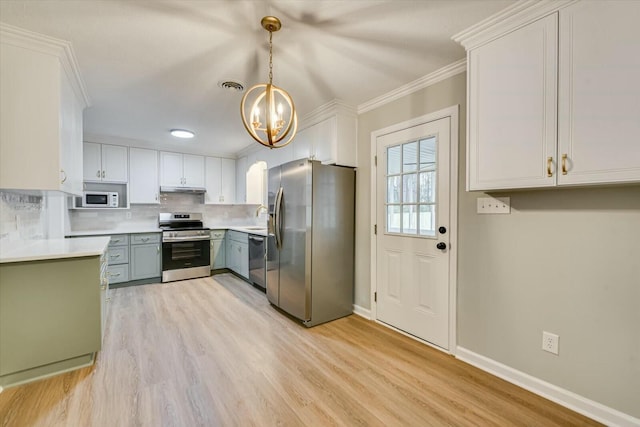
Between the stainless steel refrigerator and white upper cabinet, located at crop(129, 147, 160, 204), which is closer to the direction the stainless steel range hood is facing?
the stainless steel refrigerator

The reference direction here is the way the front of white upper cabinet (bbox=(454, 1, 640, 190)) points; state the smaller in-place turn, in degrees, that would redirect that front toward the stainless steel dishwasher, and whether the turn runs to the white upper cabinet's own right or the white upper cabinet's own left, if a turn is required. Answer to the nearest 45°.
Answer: approximately 45° to the white upper cabinet's own right

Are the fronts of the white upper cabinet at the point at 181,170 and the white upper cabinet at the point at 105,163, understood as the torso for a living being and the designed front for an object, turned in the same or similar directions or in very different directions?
same or similar directions

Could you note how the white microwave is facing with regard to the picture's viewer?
facing the viewer

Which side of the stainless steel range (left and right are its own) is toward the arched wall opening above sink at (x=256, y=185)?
left

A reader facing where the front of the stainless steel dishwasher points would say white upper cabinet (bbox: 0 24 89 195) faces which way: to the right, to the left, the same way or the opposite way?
the opposite way

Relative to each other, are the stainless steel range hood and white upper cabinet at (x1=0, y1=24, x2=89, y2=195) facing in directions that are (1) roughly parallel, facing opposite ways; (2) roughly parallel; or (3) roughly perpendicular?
roughly perpendicular

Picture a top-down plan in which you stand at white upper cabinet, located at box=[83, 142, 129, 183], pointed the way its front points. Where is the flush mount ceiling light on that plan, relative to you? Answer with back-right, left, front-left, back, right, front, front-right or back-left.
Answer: front-left

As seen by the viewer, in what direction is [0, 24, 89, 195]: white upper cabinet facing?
to the viewer's right

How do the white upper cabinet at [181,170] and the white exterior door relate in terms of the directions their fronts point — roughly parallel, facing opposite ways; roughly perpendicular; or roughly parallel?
roughly perpendicular

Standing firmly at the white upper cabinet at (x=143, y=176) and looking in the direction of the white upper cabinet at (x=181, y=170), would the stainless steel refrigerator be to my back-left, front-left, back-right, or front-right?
front-right

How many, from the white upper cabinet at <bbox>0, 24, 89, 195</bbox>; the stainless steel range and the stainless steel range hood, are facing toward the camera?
2

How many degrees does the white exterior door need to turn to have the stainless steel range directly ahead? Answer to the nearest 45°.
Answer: approximately 45° to its right

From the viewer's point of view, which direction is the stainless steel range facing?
toward the camera
